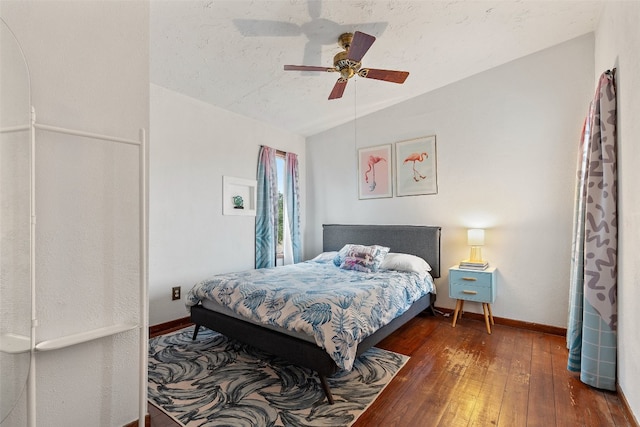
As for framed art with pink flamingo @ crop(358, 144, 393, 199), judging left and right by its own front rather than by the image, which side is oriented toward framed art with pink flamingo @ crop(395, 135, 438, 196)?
left

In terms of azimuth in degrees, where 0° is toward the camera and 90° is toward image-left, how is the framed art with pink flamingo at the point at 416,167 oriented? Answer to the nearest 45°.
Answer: approximately 45°

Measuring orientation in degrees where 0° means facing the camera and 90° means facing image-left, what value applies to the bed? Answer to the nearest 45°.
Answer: approximately 45°

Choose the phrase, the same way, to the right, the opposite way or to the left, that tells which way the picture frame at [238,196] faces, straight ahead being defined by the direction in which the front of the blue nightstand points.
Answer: to the left

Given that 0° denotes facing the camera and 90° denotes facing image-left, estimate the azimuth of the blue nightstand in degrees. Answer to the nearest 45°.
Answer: approximately 0°

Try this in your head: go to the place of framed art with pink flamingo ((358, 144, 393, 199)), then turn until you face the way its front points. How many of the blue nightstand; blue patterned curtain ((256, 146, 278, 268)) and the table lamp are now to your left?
2

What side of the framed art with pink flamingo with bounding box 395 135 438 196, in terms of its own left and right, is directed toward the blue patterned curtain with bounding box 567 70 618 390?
left

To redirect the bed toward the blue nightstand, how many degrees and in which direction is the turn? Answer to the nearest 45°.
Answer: approximately 135° to its left

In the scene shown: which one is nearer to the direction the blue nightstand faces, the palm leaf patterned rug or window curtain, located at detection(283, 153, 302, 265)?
the palm leaf patterned rug

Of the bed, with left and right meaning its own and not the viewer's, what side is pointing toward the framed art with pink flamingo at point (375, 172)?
back

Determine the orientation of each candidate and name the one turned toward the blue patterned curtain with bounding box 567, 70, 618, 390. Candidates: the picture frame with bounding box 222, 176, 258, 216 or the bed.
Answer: the picture frame

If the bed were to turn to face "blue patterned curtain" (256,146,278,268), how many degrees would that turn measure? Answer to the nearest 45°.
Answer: approximately 90° to its right
